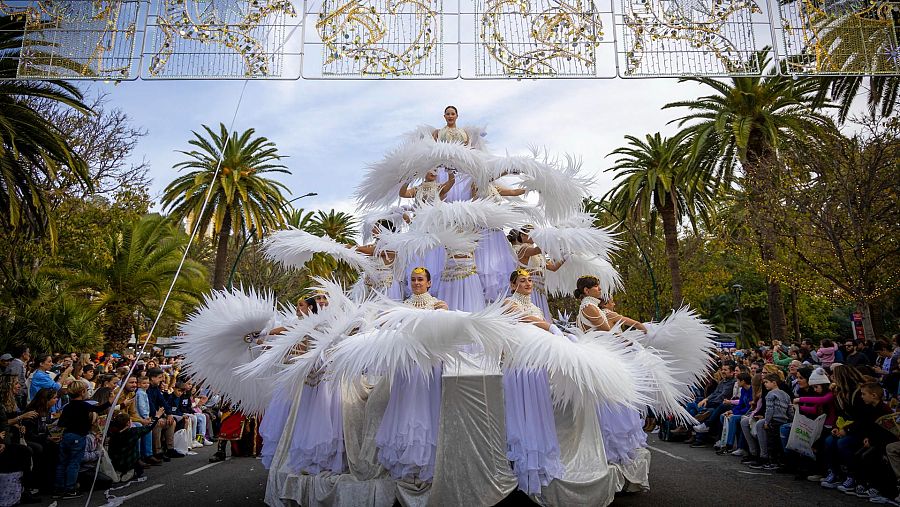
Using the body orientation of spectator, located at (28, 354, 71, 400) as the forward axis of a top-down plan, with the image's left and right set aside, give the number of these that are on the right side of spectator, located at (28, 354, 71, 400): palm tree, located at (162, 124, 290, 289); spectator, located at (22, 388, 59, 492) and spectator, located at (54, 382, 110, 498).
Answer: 2

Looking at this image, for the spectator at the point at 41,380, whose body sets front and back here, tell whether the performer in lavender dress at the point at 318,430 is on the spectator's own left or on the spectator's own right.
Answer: on the spectator's own right

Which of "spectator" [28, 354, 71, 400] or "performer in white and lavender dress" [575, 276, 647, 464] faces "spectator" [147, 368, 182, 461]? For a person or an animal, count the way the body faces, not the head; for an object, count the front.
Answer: "spectator" [28, 354, 71, 400]

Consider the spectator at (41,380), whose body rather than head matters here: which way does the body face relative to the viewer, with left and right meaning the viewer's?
facing to the right of the viewer

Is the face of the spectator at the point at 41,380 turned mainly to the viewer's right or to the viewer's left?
to the viewer's right

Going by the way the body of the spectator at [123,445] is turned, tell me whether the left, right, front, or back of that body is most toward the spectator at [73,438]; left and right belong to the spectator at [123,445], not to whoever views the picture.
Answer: back

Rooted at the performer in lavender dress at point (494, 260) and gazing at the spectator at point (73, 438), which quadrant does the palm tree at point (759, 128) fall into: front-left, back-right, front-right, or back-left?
back-right

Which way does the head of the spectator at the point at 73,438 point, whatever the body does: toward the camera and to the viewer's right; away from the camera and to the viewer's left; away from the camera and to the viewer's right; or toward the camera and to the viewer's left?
away from the camera and to the viewer's right

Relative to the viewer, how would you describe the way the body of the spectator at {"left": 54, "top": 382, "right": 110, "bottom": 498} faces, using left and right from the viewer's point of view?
facing away from the viewer and to the right of the viewer
